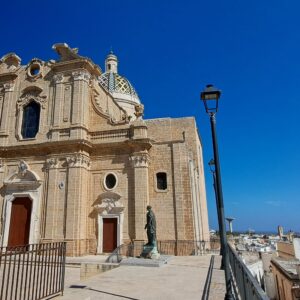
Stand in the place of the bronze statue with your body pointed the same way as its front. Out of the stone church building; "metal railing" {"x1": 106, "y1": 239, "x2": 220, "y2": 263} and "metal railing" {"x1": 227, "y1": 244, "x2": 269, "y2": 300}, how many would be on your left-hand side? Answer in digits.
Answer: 1

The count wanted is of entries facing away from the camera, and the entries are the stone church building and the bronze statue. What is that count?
0

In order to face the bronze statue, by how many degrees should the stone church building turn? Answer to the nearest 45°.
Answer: approximately 90° to its left

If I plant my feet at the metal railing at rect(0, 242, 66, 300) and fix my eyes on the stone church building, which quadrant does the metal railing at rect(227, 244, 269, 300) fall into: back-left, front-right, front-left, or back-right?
back-right

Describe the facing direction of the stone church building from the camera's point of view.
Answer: facing the viewer and to the left of the viewer

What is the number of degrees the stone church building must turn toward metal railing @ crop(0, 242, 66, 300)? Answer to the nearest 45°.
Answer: approximately 45° to its left

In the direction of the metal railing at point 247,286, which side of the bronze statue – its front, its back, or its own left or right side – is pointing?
left
